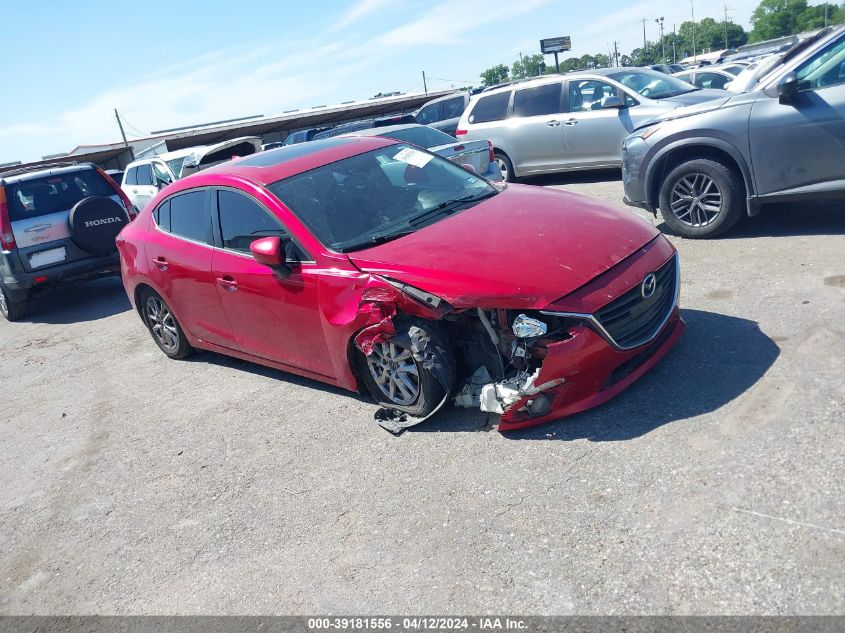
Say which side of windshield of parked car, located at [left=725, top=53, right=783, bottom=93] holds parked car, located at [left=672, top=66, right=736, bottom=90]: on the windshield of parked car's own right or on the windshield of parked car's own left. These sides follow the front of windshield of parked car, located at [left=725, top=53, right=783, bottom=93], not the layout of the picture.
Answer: on the windshield of parked car's own right

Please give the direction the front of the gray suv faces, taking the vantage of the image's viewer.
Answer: facing to the left of the viewer

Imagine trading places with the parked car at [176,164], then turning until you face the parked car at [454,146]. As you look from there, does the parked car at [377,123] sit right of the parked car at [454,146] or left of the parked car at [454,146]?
left

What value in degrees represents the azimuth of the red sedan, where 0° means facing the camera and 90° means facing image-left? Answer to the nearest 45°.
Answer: approximately 315°

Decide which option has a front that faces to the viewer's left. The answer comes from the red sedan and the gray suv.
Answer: the gray suv

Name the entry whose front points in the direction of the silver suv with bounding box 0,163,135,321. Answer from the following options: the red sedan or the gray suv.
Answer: the gray suv

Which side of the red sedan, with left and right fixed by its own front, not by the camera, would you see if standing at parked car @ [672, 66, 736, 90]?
left

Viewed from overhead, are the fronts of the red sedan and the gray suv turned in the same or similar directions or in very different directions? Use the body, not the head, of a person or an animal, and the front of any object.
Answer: very different directions

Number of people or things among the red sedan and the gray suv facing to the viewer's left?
1
